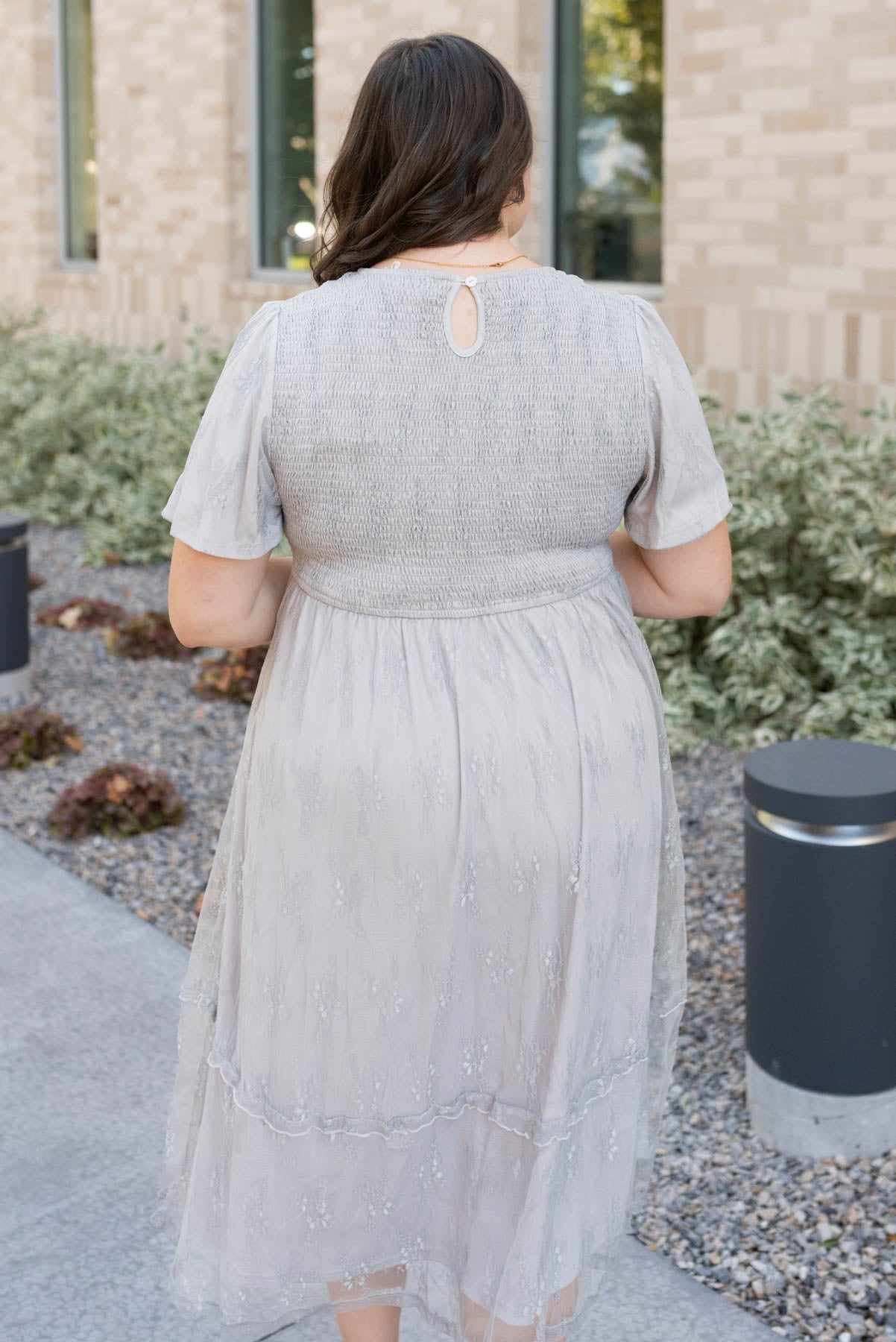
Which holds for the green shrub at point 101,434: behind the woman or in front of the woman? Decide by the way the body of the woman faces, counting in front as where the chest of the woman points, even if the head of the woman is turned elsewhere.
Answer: in front

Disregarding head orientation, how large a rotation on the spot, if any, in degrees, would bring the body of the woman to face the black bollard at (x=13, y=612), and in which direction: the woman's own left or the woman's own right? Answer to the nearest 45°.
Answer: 0° — they already face it

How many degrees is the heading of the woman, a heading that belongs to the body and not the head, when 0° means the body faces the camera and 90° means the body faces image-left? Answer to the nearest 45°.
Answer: approximately 180°

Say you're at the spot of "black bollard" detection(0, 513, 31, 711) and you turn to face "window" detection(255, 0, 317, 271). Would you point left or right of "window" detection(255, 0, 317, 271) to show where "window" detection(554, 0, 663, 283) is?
right

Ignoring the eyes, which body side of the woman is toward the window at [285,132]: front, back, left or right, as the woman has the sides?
front

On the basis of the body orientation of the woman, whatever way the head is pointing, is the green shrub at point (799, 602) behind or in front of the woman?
in front

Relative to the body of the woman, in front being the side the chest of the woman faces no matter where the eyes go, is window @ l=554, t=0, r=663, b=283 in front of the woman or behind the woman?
in front
